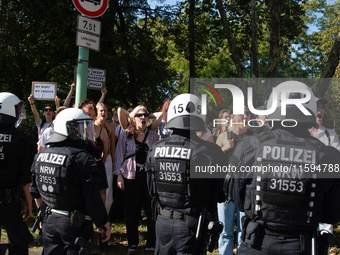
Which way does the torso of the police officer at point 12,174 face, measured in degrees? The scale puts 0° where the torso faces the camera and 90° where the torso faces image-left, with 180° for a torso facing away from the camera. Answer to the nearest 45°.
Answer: approximately 225°

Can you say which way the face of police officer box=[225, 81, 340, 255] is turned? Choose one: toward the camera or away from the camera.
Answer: away from the camera

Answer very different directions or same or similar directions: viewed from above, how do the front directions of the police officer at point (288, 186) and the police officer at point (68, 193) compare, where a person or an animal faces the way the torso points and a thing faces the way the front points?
same or similar directions

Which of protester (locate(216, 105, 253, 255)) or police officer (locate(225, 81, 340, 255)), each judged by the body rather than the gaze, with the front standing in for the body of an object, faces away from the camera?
the police officer

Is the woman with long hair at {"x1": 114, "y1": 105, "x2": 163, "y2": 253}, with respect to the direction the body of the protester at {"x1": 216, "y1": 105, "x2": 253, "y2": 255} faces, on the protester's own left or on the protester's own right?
on the protester's own right

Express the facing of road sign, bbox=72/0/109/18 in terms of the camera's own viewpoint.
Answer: facing the viewer

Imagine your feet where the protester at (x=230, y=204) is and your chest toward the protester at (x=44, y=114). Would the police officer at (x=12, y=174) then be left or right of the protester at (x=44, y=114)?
left

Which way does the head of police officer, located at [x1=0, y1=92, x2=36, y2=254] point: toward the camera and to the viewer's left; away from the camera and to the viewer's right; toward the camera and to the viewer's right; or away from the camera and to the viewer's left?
away from the camera and to the viewer's right

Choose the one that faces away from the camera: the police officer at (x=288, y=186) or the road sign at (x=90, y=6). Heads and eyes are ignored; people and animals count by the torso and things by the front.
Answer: the police officer

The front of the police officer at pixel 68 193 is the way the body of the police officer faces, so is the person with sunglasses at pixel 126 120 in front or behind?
in front

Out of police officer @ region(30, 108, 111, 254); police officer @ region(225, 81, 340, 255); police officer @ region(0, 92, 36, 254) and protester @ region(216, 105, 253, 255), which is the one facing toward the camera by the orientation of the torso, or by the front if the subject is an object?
the protester

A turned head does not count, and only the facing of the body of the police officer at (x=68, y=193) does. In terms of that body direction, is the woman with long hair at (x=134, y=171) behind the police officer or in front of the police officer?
in front
